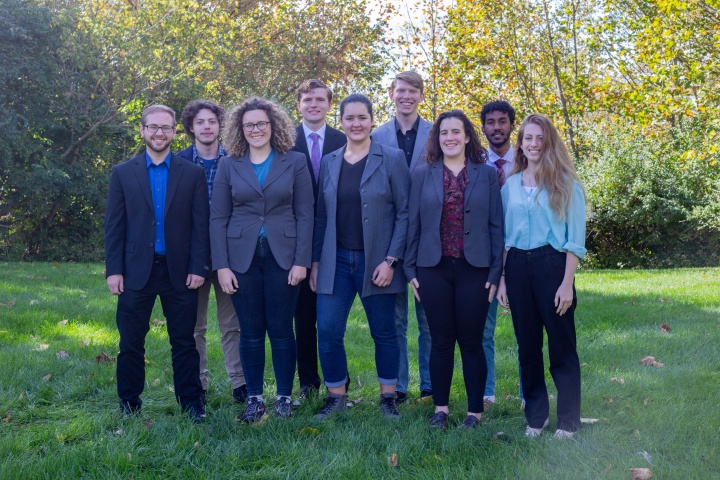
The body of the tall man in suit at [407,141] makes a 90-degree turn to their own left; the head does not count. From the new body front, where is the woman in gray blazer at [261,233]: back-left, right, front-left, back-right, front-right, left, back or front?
back-right

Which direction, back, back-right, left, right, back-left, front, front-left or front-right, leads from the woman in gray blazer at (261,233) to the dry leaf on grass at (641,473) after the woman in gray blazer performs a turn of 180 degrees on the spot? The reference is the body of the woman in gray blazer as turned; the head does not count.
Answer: back-right

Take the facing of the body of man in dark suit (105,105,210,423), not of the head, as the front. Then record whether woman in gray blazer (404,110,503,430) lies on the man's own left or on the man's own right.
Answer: on the man's own left

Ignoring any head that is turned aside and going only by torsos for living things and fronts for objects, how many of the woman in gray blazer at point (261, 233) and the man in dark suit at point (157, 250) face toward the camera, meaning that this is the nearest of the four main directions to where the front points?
2

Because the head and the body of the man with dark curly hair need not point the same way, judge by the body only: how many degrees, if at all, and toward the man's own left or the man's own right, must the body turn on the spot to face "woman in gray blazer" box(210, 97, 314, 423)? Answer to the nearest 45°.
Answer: approximately 45° to the man's own left

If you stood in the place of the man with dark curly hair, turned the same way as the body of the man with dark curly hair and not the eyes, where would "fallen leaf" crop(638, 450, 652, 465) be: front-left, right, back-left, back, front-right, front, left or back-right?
front-left
